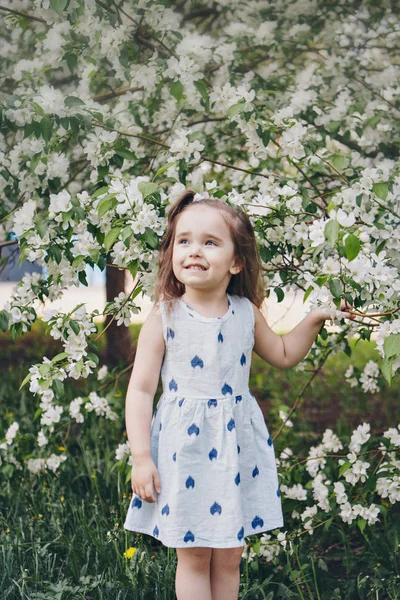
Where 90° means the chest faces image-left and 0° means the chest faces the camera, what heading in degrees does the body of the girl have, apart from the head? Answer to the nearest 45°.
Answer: approximately 0°
